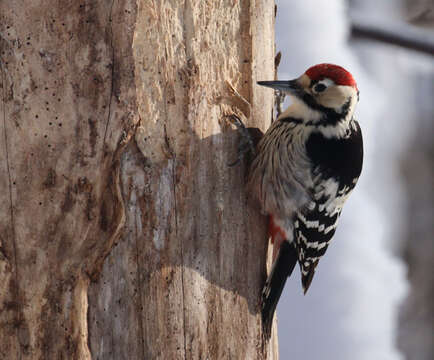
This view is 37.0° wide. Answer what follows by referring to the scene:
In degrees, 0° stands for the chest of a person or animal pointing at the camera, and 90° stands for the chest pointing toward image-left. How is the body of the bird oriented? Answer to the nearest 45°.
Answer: approximately 90°
